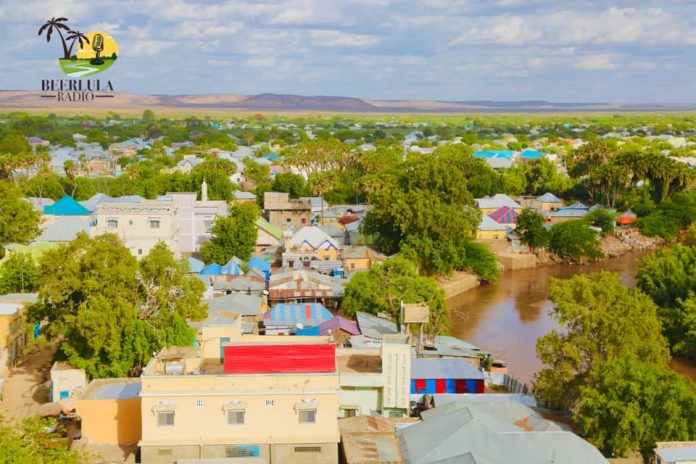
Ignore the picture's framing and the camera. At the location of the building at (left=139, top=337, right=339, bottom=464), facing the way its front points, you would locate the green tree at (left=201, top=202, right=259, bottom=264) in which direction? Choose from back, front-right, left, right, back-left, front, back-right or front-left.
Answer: back

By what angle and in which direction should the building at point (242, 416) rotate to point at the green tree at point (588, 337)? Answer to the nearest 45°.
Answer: approximately 135° to its left

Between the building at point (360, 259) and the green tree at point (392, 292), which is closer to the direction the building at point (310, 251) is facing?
the green tree

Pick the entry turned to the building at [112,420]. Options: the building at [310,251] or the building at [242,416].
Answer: the building at [310,251]

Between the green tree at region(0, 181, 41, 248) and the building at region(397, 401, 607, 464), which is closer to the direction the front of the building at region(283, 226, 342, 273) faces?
the building

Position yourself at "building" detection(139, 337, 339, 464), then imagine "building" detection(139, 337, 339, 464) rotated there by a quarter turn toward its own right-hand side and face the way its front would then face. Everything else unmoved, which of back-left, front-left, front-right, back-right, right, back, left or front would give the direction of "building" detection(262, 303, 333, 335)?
right

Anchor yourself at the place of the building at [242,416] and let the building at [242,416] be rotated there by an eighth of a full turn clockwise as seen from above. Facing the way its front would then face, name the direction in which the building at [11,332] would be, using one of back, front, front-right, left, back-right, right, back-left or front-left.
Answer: right

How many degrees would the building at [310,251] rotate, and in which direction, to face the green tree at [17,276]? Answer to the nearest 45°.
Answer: approximately 45° to its right

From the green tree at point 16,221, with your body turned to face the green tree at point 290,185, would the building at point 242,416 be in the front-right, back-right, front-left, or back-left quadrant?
back-right

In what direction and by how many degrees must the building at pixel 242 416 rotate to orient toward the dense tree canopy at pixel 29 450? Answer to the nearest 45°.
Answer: approximately 45° to its right

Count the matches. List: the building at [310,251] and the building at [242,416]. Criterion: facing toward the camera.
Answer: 2

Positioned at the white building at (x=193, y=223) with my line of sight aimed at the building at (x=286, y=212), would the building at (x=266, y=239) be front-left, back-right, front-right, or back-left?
front-right

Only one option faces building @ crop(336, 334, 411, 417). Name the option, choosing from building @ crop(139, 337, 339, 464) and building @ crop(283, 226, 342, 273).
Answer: building @ crop(283, 226, 342, 273)

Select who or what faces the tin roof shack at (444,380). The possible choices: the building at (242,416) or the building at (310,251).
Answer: the building at (310,251)

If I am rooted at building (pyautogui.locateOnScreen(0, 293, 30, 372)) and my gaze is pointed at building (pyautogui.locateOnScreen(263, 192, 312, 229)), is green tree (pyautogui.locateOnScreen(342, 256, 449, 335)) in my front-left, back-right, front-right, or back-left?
front-right

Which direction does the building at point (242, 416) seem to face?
toward the camera

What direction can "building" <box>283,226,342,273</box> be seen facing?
toward the camera

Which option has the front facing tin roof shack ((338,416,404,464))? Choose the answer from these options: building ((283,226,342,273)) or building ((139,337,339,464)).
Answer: building ((283,226,342,273))

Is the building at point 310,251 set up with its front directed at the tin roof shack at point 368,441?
yes
